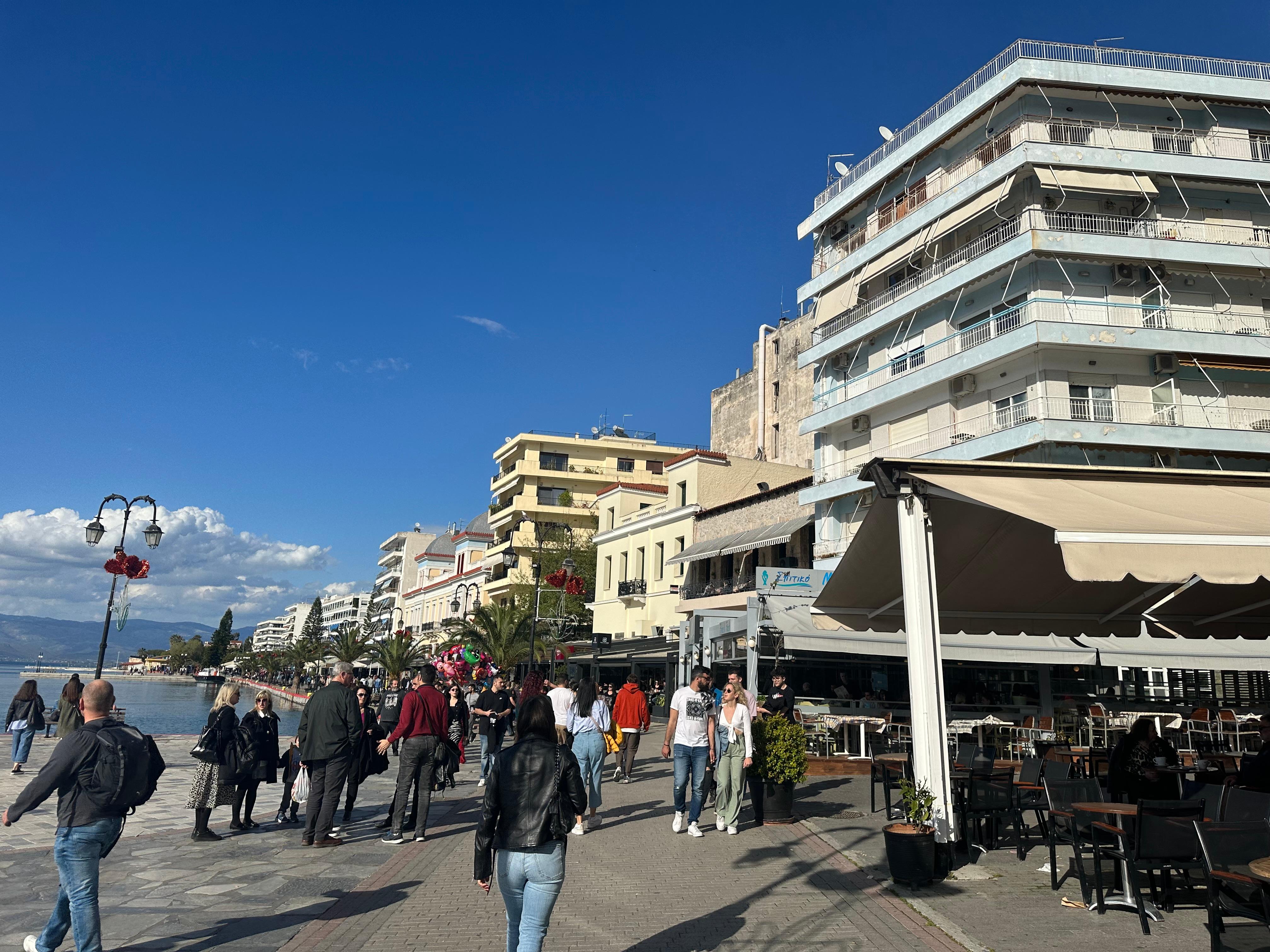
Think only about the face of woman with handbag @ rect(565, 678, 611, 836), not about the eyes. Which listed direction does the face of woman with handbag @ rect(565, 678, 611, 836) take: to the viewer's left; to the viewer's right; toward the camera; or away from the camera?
away from the camera

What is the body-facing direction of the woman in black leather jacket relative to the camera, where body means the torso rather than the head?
away from the camera

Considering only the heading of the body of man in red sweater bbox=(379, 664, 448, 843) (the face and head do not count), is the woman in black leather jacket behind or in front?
behind

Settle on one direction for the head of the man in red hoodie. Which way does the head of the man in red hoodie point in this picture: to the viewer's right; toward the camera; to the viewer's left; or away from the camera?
away from the camera

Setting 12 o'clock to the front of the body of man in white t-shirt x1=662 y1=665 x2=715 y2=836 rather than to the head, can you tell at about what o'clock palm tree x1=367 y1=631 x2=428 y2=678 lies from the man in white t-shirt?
The palm tree is roughly at 5 o'clock from the man in white t-shirt.

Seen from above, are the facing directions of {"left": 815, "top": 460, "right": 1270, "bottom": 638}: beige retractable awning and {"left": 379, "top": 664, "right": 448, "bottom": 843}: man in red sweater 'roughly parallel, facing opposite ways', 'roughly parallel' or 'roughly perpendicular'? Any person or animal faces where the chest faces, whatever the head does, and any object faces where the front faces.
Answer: roughly perpendicular

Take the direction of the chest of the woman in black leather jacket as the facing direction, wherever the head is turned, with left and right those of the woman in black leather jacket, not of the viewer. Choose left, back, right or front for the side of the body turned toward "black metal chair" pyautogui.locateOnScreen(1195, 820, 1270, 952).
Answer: right

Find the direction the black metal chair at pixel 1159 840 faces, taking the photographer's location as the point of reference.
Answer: facing away from the viewer and to the left of the viewer
